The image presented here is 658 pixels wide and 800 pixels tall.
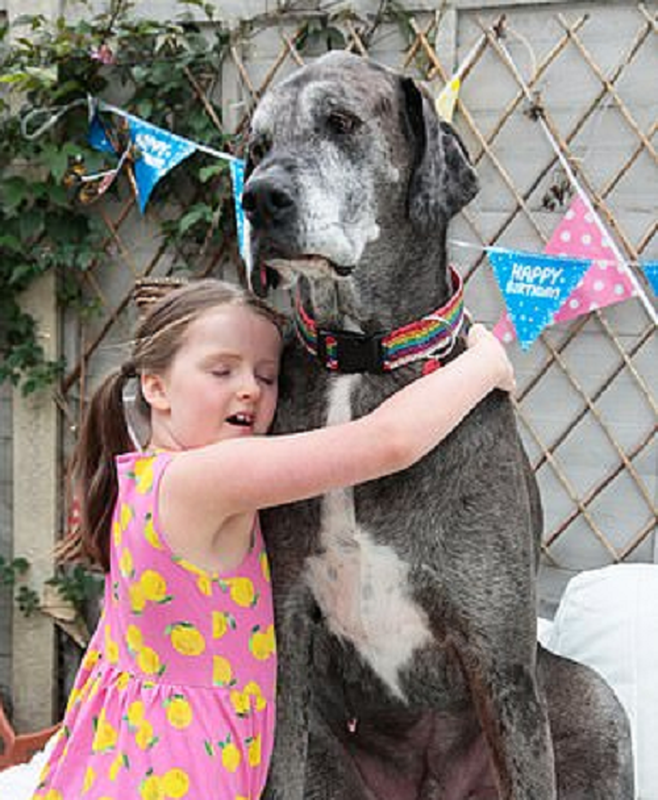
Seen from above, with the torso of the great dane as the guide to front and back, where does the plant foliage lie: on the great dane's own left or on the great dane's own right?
on the great dane's own right

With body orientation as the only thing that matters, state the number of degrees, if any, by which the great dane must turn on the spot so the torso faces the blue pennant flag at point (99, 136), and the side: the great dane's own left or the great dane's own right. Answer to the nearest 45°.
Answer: approximately 90° to the great dane's own right

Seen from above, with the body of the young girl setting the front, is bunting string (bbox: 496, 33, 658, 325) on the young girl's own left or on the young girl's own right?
on the young girl's own left

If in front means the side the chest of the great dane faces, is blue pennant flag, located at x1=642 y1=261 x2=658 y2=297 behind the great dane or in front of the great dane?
behind

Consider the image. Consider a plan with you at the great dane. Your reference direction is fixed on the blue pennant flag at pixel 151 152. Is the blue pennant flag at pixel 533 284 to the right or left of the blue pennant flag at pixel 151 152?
right

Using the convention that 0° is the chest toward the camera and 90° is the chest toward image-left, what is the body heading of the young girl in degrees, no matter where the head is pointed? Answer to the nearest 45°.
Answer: approximately 270°

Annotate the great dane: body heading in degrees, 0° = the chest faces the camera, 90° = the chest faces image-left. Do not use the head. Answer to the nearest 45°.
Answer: approximately 45°
